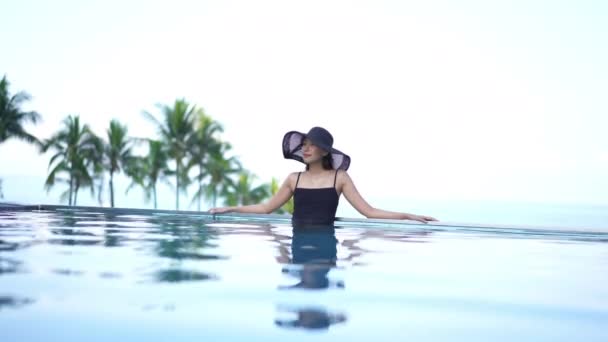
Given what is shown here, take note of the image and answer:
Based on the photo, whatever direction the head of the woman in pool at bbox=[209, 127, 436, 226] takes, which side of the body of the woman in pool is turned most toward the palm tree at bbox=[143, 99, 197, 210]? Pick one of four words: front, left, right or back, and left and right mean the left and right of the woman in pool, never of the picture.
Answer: back

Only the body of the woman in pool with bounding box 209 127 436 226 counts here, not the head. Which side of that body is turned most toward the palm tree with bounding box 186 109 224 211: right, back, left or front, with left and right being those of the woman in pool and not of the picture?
back

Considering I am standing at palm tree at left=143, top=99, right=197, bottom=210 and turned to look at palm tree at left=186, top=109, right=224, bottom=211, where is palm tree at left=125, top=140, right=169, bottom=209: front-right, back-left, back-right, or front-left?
back-left

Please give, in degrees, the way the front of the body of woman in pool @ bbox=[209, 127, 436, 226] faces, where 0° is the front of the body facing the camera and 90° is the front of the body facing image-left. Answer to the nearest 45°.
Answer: approximately 0°

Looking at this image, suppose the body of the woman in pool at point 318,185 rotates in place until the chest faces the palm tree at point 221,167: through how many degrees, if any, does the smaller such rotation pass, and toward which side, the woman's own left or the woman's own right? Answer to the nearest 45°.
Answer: approximately 180°

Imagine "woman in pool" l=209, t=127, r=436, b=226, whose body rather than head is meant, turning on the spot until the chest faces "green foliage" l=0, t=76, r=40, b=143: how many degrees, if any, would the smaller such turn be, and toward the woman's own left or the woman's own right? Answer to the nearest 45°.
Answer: approximately 135° to the woman's own right

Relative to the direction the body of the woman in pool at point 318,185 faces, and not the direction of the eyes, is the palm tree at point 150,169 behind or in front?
behind

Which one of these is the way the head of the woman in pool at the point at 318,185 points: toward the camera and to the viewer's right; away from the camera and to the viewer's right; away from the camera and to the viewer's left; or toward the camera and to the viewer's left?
toward the camera and to the viewer's left

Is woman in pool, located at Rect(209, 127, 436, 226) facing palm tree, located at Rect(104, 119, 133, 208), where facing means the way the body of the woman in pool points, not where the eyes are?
no

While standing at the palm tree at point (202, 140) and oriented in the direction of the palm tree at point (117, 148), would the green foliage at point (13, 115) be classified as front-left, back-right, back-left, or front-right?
front-left
